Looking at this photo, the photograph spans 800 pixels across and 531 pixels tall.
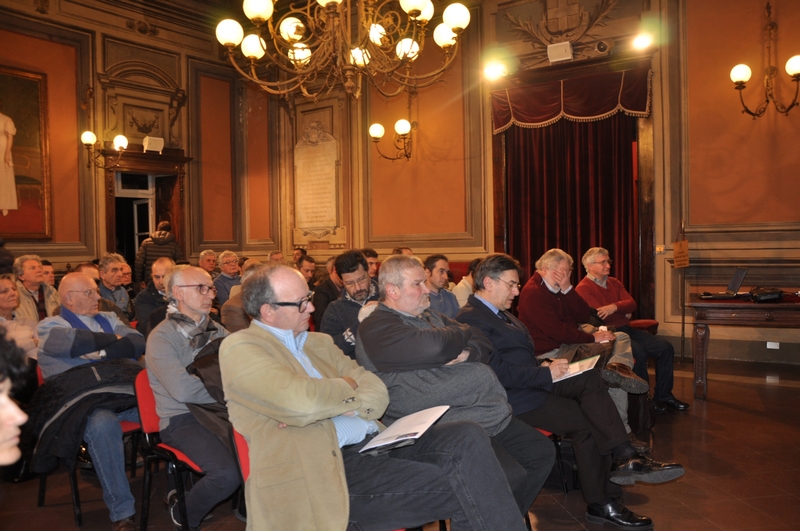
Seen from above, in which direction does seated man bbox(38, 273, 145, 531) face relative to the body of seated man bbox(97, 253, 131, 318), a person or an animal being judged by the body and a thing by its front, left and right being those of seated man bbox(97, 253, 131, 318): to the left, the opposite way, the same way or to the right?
the same way

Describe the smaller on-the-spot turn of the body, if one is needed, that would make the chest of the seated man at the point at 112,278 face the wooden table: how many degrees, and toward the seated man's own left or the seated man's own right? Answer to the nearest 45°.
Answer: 0° — they already face it

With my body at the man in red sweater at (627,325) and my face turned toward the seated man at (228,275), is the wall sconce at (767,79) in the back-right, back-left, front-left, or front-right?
back-right

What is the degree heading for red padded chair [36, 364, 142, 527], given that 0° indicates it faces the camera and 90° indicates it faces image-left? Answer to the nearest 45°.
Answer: approximately 315°

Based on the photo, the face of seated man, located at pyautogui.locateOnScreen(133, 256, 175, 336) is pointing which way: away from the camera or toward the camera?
toward the camera

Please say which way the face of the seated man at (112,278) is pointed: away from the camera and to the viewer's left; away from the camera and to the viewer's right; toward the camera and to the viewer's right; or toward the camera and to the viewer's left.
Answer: toward the camera and to the viewer's right

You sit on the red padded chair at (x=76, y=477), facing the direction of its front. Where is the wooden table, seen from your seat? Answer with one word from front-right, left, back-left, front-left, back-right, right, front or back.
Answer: front-left

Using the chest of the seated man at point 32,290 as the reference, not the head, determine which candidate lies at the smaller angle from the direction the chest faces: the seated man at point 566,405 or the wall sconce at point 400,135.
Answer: the seated man

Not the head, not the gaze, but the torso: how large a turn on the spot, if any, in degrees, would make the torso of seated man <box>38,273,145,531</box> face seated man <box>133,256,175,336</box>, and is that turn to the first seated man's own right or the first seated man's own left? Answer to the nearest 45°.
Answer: approximately 135° to the first seated man's own left
